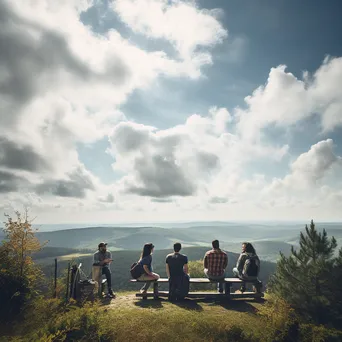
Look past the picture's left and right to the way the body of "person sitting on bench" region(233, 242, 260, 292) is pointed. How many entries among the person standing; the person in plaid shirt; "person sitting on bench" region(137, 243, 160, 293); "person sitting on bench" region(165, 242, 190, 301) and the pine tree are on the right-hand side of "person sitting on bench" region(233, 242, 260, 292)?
1

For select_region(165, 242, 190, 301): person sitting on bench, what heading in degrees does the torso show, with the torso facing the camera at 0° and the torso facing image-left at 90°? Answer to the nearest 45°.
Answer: approximately 180°

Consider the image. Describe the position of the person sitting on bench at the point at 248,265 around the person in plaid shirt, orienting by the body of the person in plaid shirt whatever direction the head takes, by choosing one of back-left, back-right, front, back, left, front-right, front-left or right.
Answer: right

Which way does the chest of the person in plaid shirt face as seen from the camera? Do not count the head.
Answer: away from the camera

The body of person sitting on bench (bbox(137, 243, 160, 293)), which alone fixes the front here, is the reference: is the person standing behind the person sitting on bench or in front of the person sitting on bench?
behind

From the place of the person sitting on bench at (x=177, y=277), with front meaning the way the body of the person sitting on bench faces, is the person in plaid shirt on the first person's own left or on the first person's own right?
on the first person's own right

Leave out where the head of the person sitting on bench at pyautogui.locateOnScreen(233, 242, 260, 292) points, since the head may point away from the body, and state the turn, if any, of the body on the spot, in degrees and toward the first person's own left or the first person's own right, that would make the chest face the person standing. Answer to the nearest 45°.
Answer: approximately 45° to the first person's own left

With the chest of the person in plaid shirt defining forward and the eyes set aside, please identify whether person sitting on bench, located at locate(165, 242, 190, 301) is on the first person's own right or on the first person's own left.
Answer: on the first person's own left
